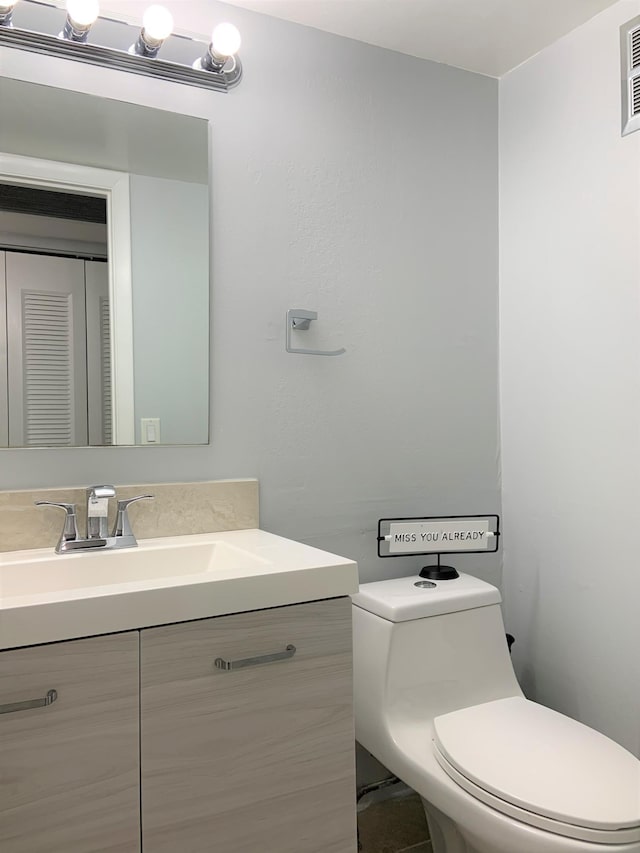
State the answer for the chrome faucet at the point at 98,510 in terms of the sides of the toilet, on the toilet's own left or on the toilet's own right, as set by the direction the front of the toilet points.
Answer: on the toilet's own right

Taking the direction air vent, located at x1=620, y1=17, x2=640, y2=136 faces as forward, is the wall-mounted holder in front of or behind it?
in front

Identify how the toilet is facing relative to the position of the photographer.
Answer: facing the viewer and to the right of the viewer

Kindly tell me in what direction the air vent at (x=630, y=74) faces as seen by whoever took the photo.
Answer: facing the viewer and to the left of the viewer

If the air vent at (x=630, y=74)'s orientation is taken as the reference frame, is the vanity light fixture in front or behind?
in front

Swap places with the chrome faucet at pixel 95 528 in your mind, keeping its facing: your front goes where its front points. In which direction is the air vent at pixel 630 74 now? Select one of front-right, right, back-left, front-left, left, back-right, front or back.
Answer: front-left
